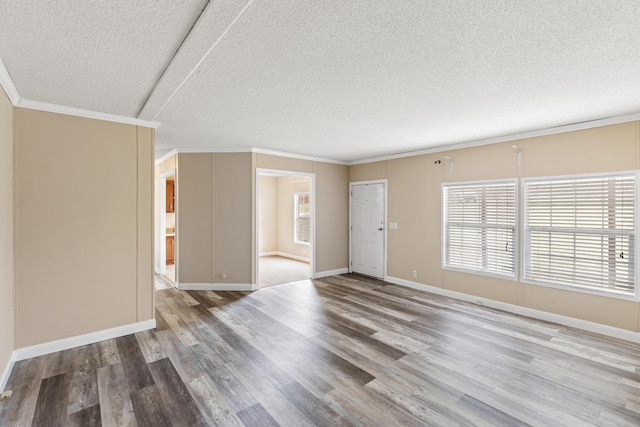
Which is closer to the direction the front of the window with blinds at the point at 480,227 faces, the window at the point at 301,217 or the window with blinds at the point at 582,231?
the window

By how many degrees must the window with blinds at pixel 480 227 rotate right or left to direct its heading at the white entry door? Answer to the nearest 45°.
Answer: approximately 45° to its right

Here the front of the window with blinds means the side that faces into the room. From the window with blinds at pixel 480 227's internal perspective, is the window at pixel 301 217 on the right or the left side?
on its right

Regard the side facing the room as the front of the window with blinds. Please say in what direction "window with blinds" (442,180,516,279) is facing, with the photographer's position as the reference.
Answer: facing the viewer and to the left of the viewer

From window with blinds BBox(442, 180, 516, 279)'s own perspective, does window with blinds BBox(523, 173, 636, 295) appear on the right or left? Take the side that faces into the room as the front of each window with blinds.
on its left
